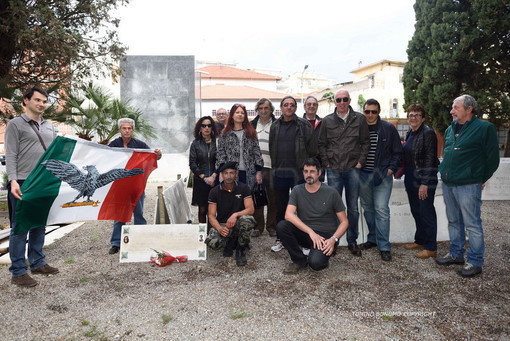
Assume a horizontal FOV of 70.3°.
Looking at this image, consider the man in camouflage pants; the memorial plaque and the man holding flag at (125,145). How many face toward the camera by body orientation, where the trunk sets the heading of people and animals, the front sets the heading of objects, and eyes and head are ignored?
3

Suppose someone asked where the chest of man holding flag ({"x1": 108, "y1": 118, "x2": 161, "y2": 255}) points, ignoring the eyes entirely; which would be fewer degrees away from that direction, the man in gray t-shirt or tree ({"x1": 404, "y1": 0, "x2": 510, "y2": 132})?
the man in gray t-shirt

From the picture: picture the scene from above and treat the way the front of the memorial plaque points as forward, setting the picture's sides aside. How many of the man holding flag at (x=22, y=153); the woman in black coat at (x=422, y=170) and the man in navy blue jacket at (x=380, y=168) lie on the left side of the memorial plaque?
2

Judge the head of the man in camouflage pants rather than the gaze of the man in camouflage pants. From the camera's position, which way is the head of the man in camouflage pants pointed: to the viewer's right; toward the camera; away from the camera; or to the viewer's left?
toward the camera

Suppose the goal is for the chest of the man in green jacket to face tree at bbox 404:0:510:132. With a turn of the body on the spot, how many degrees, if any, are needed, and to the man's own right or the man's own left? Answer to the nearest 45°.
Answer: approximately 135° to the man's own right

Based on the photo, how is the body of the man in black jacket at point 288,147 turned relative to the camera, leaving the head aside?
toward the camera

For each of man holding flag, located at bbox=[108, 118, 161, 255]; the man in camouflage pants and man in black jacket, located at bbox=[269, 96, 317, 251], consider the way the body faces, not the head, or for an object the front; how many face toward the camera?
3

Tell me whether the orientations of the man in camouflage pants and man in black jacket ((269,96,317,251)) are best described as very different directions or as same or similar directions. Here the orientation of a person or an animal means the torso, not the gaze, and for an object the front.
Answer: same or similar directions

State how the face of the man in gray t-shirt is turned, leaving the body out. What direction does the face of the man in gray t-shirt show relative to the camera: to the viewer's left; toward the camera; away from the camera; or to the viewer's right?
toward the camera

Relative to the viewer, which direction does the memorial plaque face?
toward the camera

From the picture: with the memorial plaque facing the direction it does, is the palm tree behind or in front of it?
behind

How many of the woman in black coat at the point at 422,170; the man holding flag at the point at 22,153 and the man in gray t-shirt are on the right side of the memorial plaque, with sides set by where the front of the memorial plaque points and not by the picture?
1

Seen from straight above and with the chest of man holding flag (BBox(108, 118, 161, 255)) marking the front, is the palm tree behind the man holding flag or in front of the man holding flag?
behind

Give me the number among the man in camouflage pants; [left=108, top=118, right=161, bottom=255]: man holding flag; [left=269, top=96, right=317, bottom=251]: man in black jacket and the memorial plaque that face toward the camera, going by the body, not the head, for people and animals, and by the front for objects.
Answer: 4

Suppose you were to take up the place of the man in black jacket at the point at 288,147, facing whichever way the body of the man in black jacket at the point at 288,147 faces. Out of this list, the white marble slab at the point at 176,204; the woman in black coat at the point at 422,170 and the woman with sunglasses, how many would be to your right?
2

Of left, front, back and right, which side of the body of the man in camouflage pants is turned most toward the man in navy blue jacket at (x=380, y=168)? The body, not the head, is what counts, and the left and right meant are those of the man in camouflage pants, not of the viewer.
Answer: left

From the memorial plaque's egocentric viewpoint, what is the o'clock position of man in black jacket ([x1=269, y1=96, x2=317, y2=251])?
The man in black jacket is roughly at 9 o'clock from the memorial plaque.

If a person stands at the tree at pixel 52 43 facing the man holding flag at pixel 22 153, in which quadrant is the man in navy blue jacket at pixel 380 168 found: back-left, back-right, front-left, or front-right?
front-left

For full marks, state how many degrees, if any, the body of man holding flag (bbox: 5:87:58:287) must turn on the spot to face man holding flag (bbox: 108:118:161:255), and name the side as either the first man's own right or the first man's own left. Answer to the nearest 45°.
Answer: approximately 90° to the first man's own left

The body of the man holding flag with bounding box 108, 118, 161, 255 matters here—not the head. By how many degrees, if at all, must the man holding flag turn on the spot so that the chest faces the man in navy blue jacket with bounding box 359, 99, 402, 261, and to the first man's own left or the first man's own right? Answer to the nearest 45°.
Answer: approximately 45° to the first man's own left

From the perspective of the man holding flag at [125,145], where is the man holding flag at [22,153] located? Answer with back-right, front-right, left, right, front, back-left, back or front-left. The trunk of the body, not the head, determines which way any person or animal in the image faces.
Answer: front-right

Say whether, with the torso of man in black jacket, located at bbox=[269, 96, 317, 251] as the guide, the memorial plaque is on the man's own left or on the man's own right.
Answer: on the man's own right
